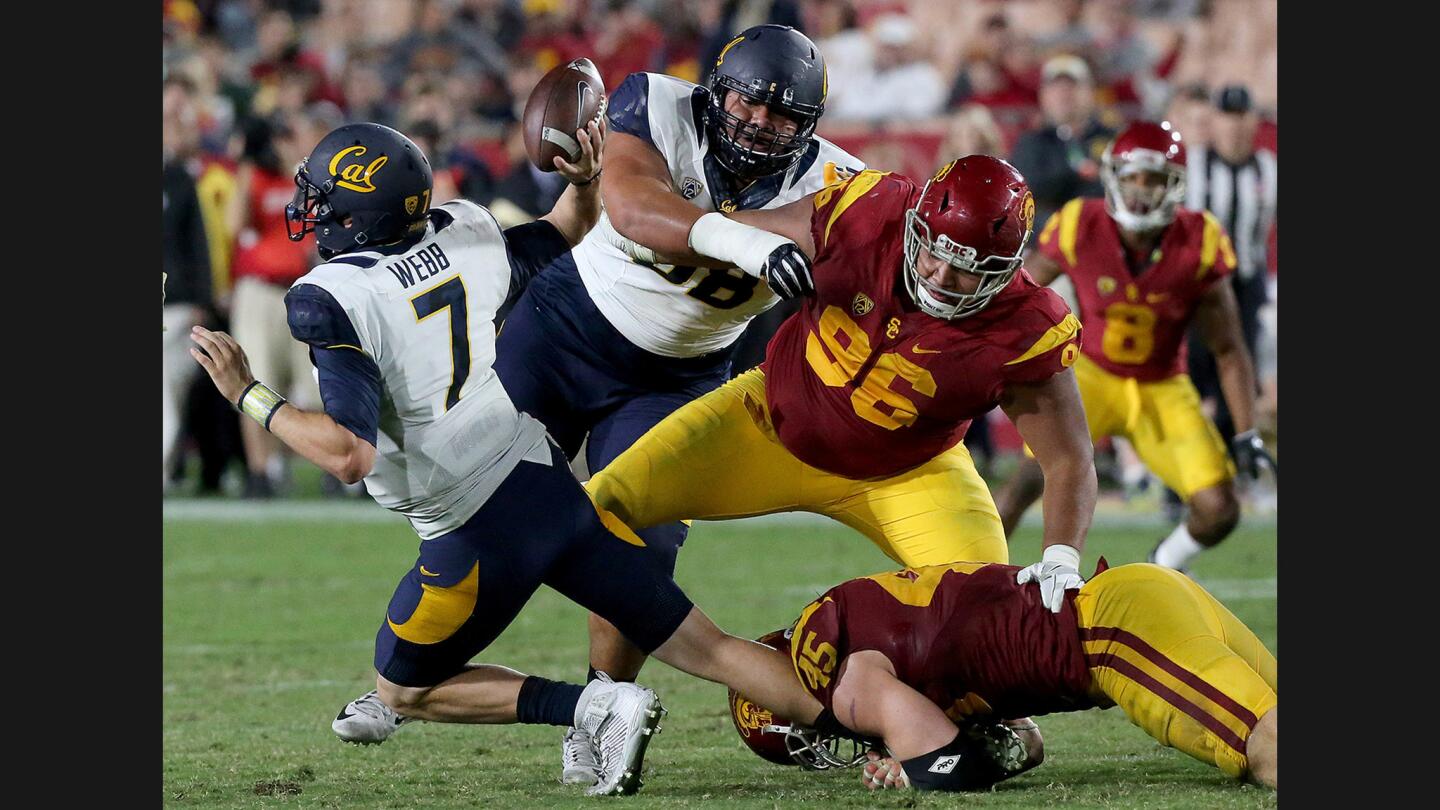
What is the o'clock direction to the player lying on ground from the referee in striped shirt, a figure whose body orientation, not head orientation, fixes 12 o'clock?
The player lying on ground is roughly at 12 o'clock from the referee in striped shirt.

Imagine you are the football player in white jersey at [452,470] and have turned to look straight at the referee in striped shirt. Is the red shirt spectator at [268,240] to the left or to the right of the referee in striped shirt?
left

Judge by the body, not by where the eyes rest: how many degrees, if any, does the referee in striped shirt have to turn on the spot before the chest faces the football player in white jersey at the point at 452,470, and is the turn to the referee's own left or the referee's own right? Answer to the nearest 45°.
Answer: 0° — they already face them

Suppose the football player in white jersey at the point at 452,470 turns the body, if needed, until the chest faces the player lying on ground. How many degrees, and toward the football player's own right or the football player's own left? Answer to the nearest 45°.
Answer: approximately 135° to the football player's own right

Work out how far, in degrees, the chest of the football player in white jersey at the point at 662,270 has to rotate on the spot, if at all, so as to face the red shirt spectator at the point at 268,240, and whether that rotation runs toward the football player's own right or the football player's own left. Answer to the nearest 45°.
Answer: approximately 180°

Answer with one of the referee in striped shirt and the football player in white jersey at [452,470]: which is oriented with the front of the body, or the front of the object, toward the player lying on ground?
the referee in striped shirt

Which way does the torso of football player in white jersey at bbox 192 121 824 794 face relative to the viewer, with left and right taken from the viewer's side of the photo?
facing away from the viewer and to the left of the viewer

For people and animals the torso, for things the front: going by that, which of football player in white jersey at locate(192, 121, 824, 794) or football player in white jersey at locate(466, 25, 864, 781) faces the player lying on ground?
football player in white jersey at locate(466, 25, 864, 781)

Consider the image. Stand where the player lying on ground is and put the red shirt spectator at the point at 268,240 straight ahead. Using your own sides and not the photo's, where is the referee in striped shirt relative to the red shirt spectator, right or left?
right

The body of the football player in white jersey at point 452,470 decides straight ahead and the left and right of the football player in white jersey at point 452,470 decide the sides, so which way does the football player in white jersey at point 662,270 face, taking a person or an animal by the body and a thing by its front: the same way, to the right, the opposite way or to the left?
the opposite way

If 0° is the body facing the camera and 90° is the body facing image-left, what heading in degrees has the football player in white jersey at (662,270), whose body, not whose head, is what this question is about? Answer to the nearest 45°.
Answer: approximately 315°

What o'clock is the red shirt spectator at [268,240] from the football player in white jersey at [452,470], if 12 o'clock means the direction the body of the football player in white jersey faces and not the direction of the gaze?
The red shirt spectator is roughly at 1 o'clock from the football player in white jersey.

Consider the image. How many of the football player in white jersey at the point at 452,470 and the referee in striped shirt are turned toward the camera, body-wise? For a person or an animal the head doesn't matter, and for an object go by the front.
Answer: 1
